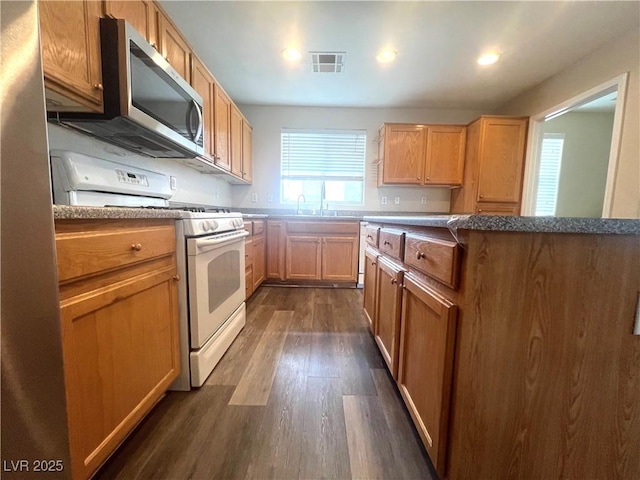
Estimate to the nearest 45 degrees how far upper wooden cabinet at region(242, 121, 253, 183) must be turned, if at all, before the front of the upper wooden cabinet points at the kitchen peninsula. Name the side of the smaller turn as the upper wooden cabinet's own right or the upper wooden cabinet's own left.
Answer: approximately 90° to the upper wooden cabinet's own right

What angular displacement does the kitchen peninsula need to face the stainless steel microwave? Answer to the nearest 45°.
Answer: approximately 45° to its right

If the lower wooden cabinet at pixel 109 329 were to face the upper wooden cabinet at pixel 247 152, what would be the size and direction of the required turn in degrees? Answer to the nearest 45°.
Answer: approximately 90° to its left

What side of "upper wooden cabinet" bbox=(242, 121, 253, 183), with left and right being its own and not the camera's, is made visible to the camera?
right

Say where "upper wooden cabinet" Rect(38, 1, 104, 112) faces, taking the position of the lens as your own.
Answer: facing the viewer and to the right of the viewer

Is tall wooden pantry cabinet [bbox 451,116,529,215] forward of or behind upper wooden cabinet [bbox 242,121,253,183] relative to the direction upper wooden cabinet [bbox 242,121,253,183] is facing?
forward

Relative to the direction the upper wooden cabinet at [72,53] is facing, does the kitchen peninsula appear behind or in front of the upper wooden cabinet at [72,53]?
in front

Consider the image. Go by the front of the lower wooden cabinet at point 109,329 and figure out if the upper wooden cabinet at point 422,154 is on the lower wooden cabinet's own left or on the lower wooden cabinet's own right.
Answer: on the lower wooden cabinet's own left

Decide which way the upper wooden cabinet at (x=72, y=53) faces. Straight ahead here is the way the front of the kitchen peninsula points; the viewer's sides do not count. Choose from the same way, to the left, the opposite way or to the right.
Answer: the opposite way

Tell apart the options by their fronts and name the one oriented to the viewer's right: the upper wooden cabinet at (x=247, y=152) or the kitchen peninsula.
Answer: the upper wooden cabinet

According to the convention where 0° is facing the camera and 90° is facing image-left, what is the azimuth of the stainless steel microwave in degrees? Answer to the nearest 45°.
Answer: approximately 315°

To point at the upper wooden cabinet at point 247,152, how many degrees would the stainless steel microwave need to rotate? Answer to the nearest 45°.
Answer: approximately 90° to its left
